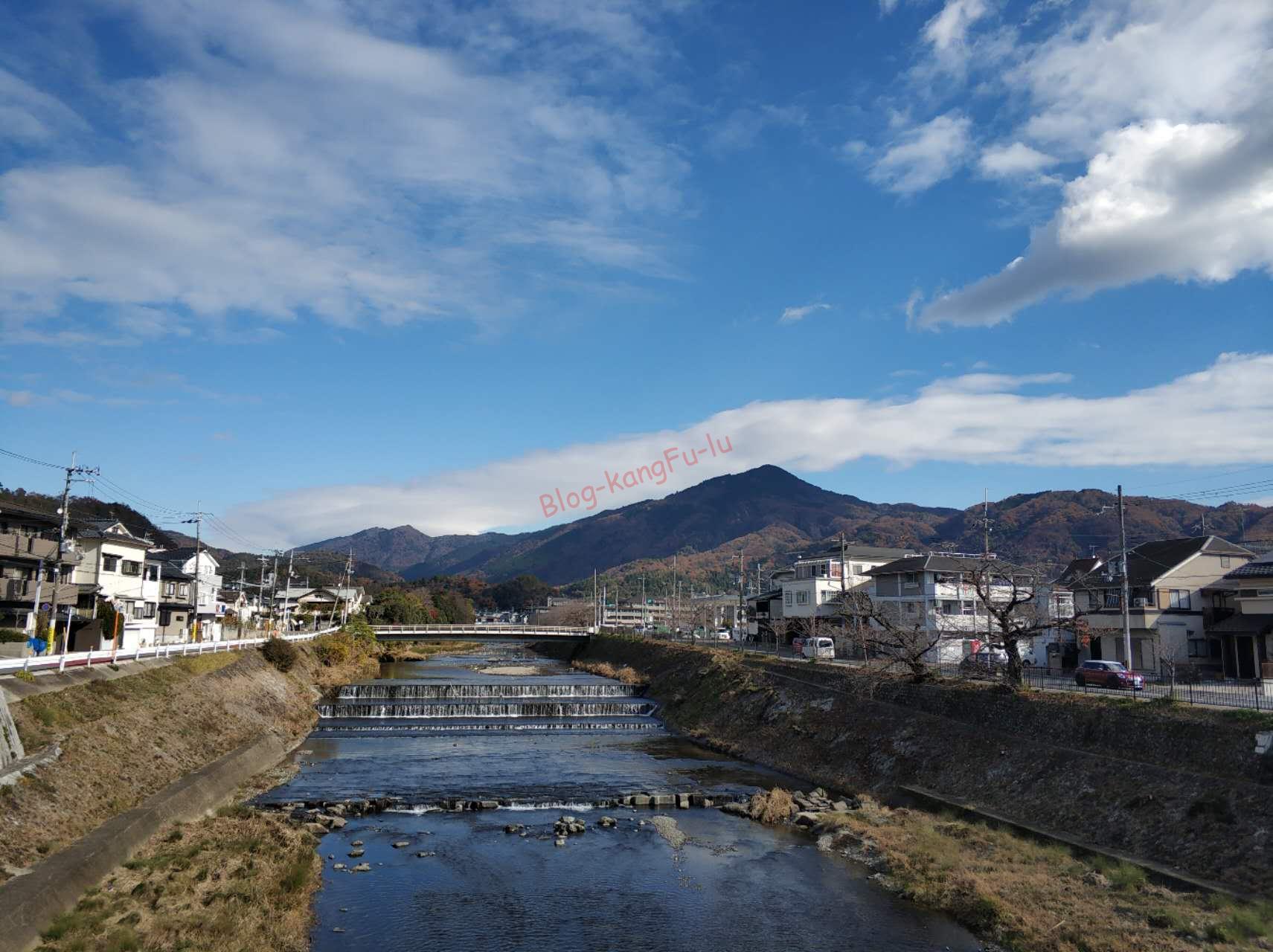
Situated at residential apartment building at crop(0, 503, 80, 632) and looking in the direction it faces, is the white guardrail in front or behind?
in front

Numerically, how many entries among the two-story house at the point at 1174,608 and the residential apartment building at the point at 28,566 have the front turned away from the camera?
0

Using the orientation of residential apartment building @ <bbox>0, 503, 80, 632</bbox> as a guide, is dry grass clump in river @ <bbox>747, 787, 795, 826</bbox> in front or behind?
in front

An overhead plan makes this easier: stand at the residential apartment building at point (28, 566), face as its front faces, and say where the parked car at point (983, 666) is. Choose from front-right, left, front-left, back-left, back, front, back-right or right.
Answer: front

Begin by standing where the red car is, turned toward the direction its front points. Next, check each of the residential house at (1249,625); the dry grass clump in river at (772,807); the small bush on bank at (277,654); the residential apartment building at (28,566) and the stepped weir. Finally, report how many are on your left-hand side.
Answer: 1

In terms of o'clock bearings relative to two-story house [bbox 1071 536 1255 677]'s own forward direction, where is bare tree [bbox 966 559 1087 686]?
The bare tree is roughly at 11 o'clock from the two-story house.

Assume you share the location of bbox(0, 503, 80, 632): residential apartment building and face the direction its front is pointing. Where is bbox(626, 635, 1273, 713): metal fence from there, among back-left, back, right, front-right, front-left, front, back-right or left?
front

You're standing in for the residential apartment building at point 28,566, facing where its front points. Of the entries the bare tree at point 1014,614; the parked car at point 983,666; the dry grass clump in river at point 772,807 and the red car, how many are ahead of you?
4

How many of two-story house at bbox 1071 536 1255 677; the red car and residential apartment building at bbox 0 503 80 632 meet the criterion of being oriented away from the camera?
0

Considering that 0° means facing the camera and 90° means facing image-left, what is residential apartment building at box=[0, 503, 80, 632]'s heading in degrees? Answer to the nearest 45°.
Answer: approximately 315°

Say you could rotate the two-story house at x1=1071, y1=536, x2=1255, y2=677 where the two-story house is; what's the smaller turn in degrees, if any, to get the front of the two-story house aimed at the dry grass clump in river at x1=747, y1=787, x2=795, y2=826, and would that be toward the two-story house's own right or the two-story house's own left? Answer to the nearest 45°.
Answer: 0° — it already faces it

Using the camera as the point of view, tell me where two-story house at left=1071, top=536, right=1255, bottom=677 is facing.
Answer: facing the viewer and to the left of the viewer

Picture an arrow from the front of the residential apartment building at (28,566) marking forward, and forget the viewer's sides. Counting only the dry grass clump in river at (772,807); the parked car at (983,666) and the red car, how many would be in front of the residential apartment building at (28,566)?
3
